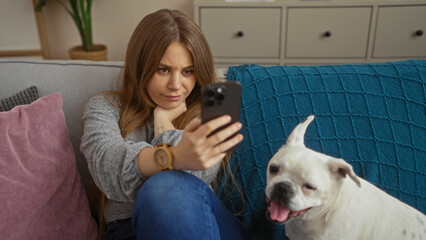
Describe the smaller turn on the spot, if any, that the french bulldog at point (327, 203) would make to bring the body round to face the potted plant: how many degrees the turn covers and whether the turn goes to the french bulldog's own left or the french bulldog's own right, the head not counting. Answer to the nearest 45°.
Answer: approximately 90° to the french bulldog's own right

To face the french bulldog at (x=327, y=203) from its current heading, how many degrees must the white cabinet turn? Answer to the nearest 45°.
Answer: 0° — it already faces it

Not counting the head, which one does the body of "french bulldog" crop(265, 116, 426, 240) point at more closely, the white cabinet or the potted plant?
the potted plant

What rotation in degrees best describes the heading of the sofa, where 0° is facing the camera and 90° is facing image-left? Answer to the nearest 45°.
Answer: approximately 0°

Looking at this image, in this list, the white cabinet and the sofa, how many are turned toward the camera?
2

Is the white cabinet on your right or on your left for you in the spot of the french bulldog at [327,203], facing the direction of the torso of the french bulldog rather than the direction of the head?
on your right

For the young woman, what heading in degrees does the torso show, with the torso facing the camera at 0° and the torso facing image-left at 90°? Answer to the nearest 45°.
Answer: approximately 315°
